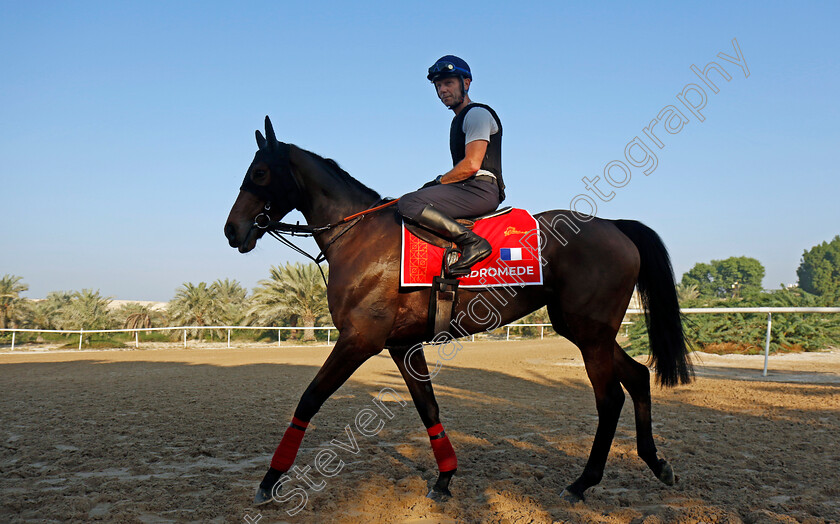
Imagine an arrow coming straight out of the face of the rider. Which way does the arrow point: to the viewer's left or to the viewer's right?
to the viewer's left

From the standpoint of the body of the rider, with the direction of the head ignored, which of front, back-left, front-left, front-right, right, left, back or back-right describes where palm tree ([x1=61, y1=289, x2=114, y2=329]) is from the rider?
front-right

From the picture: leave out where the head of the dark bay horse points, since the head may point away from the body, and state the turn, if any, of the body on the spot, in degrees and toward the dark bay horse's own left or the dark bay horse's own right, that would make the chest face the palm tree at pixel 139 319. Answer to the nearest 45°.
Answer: approximately 45° to the dark bay horse's own right

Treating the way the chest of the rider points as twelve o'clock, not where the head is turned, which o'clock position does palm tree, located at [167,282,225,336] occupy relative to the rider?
The palm tree is roughly at 2 o'clock from the rider.

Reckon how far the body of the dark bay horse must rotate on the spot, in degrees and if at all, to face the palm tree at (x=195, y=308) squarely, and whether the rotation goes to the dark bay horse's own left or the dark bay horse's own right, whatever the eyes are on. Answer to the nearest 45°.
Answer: approximately 45° to the dark bay horse's own right

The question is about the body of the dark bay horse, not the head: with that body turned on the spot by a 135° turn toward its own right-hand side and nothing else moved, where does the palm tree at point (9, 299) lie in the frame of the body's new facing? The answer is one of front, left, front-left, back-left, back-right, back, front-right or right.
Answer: left

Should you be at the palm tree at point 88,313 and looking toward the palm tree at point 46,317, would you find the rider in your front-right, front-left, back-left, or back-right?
back-left

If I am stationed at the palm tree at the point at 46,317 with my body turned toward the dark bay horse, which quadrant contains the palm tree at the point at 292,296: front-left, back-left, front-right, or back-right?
front-left

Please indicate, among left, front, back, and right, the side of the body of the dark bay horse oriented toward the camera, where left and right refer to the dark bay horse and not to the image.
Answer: left

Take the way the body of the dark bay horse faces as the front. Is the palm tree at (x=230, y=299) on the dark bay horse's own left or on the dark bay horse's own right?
on the dark bay horse's own right

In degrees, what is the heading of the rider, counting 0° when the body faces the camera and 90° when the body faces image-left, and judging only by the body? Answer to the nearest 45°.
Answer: approximately 90°
